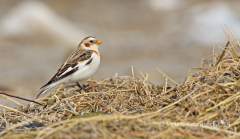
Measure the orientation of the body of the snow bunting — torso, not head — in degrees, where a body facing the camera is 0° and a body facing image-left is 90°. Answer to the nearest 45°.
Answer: approximately 270°
